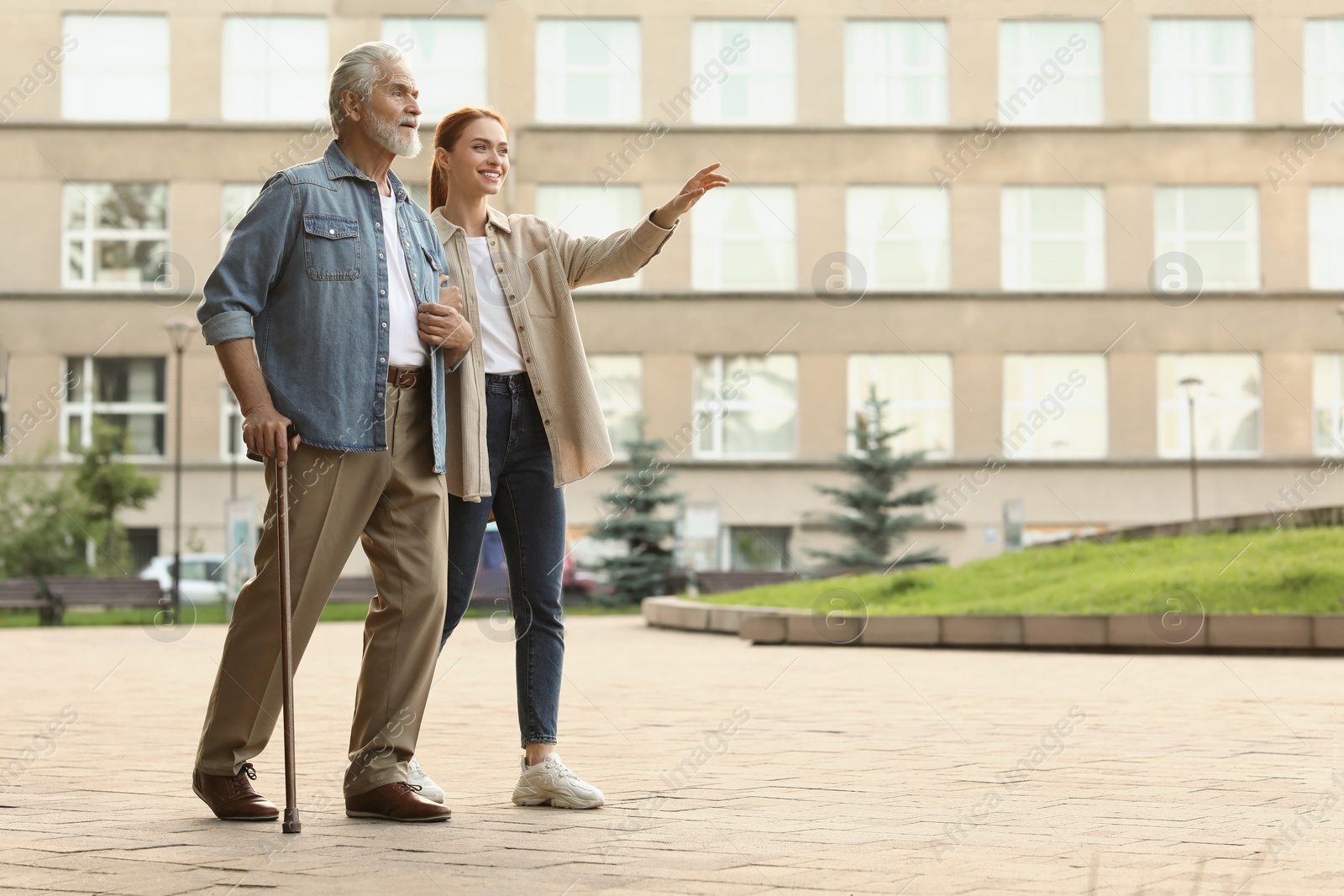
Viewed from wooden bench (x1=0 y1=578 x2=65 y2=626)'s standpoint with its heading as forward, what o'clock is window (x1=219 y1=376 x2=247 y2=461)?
The window is roughly at 7 o'clock from the wooden bench.

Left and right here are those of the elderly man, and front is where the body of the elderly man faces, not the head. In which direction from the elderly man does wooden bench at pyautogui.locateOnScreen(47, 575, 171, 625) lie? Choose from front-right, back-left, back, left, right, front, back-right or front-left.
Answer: back-left

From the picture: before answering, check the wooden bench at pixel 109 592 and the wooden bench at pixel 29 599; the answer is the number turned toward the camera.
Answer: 2

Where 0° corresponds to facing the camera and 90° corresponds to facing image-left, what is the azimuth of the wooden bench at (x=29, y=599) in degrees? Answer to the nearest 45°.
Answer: approximately 0°

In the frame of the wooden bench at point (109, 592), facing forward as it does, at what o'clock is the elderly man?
The elderly man is roughly at 12 o'clock from the wooden bench.

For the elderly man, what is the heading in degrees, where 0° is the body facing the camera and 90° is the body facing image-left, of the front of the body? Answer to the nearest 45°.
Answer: approximately 315°

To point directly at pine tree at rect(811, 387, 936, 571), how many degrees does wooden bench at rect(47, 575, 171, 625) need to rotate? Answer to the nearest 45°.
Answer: approximately 90° to its left

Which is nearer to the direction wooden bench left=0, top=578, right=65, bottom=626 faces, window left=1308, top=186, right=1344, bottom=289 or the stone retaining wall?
the stone retaining wall

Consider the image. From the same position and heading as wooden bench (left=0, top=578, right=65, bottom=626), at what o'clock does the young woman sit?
The young woman is roughly at 12 o'clock from the wooden bench.

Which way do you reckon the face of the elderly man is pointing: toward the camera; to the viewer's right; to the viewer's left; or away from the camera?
to the viewer's right
